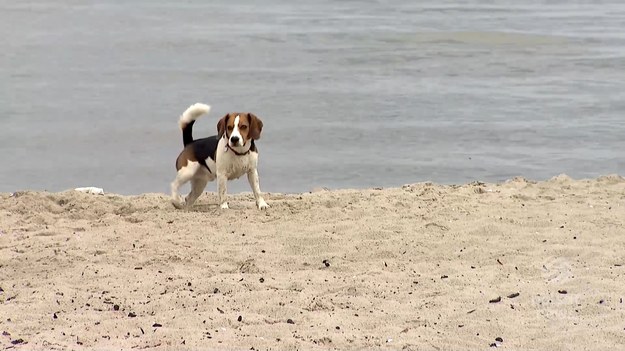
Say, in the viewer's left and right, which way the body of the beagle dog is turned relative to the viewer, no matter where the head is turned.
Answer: facing the viewer and to the right of the viewer

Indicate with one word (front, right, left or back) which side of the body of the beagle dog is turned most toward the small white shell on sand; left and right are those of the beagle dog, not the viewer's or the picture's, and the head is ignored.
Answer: back
